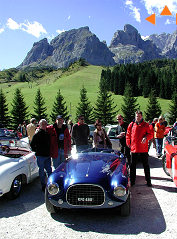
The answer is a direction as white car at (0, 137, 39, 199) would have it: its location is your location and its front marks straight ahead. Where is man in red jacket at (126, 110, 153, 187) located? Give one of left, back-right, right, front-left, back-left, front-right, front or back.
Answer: back-left

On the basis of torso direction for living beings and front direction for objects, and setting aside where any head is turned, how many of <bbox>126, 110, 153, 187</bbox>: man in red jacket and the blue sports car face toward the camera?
2

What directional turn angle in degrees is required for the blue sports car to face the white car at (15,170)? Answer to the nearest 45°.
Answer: approximately 135° to its right

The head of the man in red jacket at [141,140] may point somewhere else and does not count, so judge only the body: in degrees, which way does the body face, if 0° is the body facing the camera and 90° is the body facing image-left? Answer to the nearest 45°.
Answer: approximately 0°

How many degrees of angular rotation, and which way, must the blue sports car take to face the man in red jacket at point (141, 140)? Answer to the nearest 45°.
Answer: approximately 135° to its left

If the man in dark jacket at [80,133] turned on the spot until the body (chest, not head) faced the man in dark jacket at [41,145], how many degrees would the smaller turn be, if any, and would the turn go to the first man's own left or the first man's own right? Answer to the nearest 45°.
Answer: approximately 45° to the first man's own right

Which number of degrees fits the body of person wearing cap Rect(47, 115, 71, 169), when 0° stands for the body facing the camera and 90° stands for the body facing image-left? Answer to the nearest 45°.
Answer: approximately 0°

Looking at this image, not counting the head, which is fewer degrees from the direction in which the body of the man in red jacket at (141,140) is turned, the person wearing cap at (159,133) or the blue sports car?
the blue sports car
